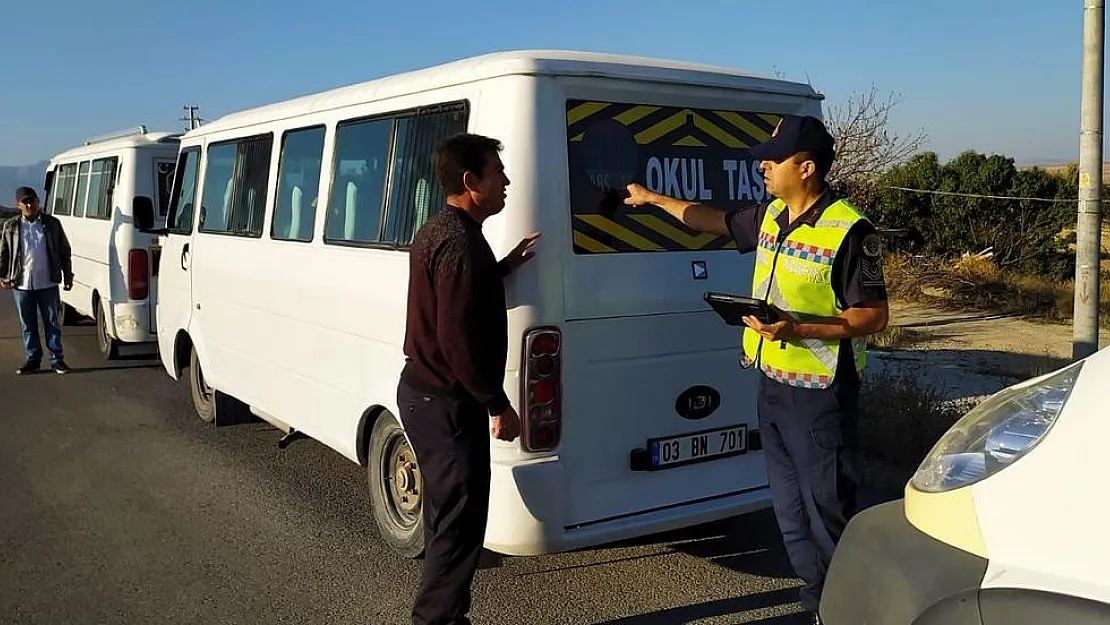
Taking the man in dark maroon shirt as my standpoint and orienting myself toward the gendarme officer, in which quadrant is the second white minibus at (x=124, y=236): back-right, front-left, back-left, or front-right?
back-left

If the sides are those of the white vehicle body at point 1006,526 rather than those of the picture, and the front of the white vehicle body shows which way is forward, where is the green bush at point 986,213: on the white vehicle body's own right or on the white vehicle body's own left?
on the white vehicle body's own right

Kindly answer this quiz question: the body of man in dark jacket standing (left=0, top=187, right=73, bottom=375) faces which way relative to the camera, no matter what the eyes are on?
toward the camera

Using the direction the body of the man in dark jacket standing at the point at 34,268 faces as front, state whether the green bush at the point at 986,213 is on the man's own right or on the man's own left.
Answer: on the man's own left

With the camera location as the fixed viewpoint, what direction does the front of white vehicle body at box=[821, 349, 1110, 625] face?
facing to the left of the viewer

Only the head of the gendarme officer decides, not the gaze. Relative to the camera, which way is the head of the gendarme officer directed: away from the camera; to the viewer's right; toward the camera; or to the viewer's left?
to the viewer's left

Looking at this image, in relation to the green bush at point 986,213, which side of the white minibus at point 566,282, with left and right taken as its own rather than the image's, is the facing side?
right

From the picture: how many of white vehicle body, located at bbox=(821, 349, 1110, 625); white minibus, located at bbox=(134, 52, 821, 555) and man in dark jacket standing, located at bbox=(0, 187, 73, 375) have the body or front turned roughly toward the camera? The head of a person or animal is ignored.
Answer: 1

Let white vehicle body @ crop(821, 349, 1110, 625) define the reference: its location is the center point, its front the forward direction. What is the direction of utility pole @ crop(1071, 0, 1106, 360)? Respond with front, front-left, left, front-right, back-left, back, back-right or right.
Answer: right

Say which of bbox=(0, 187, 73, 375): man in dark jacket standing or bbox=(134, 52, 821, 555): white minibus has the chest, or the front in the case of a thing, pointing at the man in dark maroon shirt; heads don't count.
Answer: the man in dark jacket standing

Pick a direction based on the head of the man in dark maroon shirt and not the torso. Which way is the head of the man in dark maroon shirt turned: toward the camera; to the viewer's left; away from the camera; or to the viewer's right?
to the viewer's right

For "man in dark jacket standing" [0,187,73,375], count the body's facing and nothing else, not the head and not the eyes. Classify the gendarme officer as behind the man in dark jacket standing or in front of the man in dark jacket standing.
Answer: in front

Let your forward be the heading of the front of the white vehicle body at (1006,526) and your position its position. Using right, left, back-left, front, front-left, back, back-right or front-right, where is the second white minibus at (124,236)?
front-right

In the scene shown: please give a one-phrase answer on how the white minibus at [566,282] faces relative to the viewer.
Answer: facing away from the viewer and to the left of the viewer

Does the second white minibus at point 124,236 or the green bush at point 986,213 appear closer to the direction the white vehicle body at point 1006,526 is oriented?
the second white minibus

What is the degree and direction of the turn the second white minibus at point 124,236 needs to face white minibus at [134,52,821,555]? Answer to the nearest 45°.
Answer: approximately 135° to its left

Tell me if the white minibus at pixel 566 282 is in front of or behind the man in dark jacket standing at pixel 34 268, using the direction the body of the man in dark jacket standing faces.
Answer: in front
